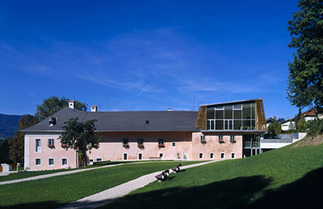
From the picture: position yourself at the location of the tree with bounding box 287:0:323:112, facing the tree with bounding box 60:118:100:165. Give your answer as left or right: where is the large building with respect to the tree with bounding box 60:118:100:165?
right

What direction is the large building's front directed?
toward the camera

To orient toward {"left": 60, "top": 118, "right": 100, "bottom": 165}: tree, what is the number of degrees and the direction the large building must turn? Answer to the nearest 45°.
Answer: approximately 45° to its right

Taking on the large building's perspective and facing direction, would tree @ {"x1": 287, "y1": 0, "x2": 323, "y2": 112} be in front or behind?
in front
